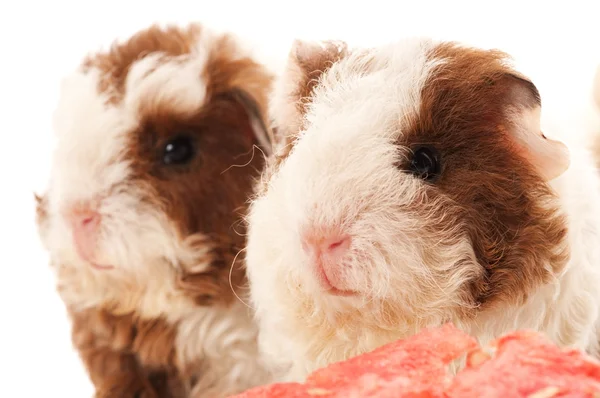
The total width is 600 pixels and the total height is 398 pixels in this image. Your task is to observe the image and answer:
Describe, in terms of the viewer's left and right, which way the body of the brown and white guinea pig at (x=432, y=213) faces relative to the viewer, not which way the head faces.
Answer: facing the viewer and to the left of the viewer

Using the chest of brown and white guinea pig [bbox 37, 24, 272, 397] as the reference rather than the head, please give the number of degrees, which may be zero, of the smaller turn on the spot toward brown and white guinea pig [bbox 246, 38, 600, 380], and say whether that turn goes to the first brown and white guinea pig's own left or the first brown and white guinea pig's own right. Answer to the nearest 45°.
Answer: approximately 90° to the first brown and white guinea pig's own left

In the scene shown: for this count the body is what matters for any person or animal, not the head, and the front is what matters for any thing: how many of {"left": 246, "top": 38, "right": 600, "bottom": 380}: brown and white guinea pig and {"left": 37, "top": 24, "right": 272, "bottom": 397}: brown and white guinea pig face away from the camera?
0

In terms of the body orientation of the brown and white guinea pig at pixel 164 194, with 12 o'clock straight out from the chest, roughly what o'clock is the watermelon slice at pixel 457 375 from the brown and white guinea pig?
The watermelon slice is roughly at 10 o'clock from the brown and white guinea pig.

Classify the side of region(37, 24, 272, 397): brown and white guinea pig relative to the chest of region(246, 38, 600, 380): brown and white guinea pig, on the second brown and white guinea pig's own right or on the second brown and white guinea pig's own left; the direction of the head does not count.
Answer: on the second brown and white guinea pig's own right

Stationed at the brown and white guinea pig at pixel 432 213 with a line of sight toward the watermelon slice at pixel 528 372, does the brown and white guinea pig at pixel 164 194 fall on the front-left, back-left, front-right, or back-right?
back-right
